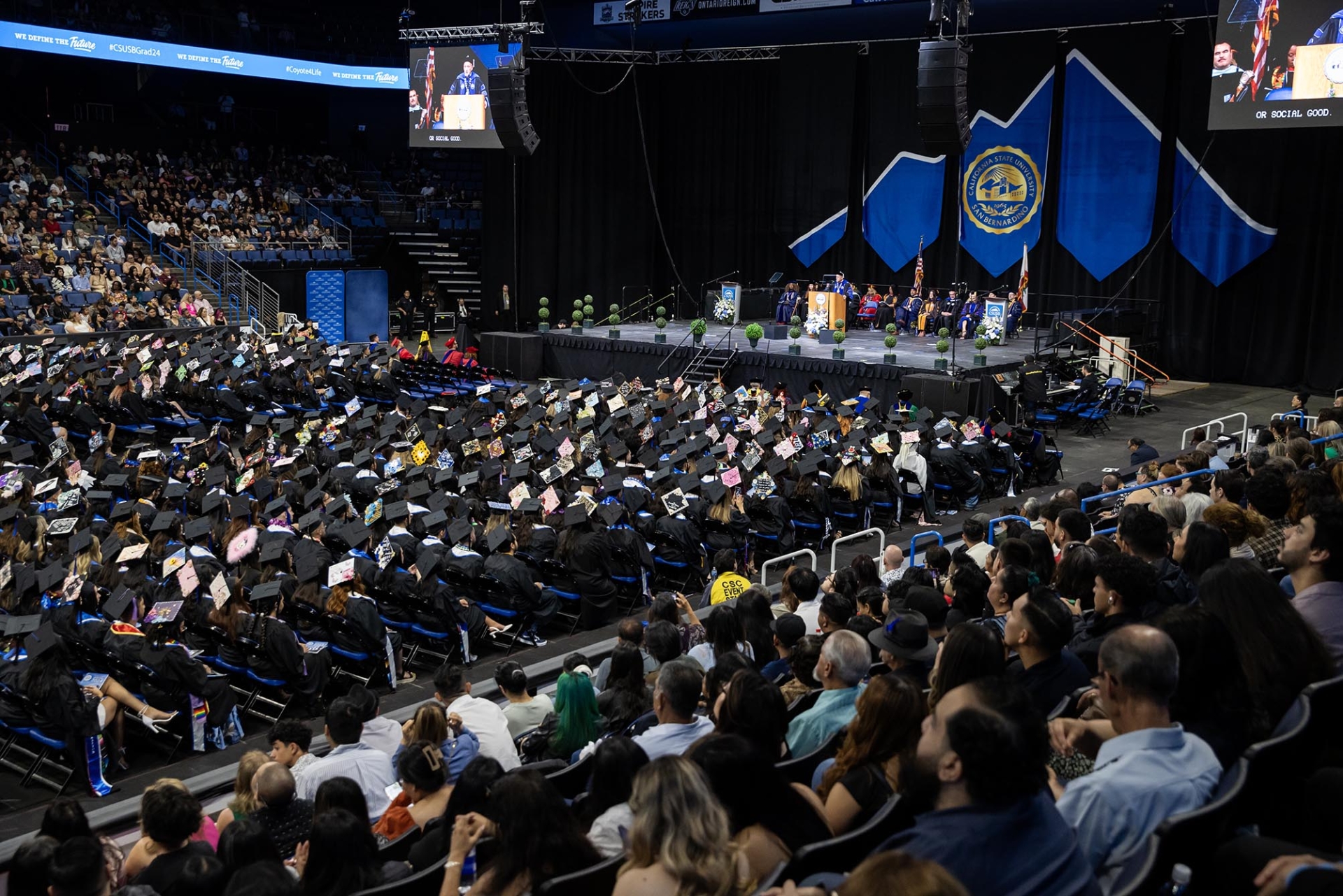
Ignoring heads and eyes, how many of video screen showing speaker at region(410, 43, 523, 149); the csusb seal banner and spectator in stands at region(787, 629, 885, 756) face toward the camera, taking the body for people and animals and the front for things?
2

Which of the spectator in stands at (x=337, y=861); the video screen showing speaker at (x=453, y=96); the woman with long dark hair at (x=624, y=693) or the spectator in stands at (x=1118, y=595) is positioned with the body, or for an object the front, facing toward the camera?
the video screen showing speaker

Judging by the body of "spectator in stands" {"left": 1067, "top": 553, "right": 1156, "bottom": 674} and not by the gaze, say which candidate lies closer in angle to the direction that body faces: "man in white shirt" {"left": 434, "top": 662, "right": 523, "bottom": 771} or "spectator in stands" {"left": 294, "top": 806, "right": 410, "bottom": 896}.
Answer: the man in white shirt

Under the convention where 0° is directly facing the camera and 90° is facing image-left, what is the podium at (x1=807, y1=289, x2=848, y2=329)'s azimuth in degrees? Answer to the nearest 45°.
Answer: approximately 45°

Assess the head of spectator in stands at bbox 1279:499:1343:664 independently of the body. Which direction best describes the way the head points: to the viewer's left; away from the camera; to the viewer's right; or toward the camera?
to the viewer's left

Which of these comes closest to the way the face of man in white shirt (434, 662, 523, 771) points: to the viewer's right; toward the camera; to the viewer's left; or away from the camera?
away from the camera

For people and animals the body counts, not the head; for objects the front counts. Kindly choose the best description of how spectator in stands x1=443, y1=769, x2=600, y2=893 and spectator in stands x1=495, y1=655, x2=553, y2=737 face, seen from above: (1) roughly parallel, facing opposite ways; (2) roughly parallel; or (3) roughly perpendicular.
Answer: roughly parallel

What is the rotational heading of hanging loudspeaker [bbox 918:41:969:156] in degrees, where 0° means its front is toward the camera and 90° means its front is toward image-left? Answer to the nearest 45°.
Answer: approximately 45°

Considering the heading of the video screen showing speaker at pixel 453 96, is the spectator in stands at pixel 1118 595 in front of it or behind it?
in front

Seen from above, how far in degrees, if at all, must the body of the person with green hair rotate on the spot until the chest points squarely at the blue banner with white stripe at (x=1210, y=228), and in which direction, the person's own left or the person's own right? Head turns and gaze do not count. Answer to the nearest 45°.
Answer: approximately 45° to the person's own right

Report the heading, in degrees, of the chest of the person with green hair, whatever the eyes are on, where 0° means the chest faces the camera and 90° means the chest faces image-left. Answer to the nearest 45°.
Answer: approximately 180°

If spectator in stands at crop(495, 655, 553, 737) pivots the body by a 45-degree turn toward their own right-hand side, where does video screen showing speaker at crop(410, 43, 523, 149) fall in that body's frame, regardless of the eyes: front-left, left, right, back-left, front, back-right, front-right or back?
front

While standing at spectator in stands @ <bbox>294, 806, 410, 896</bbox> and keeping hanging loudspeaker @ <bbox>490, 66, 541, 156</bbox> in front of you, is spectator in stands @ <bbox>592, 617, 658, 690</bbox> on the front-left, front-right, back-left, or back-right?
front-right

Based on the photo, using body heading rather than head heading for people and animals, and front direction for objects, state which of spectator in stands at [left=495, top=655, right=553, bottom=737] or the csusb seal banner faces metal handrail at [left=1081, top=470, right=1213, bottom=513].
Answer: the csusb seal banner

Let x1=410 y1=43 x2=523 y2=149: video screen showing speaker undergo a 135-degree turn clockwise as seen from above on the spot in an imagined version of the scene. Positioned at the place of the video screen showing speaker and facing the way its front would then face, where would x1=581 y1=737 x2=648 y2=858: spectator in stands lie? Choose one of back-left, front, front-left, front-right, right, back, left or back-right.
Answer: back-left

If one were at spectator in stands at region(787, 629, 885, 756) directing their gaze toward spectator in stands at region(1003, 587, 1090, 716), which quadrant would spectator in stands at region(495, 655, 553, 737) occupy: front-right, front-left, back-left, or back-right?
back-left

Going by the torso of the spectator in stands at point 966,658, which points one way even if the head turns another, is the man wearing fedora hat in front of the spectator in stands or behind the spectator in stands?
in front

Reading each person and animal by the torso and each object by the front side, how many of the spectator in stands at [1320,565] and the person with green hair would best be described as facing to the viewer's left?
1

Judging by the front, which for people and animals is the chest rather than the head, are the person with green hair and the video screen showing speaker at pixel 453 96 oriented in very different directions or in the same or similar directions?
very different directions

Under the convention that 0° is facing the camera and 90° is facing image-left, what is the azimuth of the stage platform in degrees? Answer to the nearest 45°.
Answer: approximately 45°
